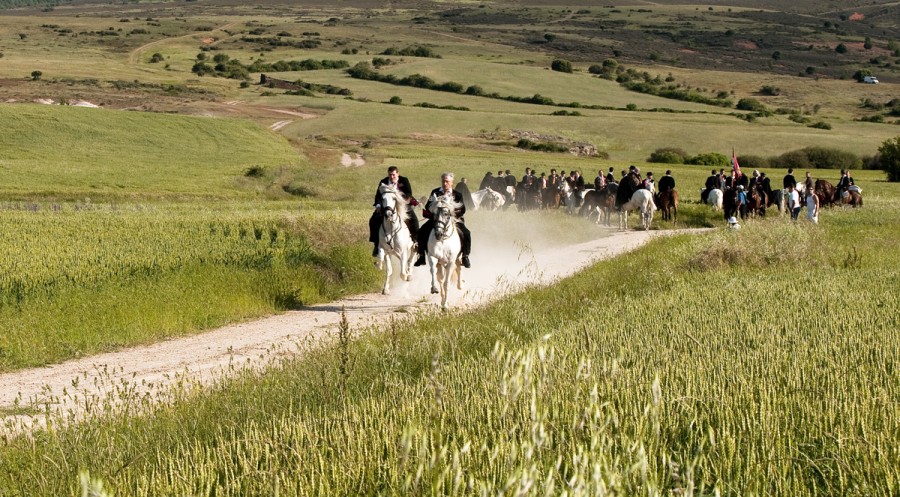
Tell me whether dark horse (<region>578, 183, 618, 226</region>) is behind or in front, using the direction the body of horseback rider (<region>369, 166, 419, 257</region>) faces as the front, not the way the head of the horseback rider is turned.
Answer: behind

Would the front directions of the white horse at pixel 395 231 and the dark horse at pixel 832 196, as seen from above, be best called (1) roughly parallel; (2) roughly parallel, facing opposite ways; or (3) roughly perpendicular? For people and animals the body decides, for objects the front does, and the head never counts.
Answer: roughly perpendicular

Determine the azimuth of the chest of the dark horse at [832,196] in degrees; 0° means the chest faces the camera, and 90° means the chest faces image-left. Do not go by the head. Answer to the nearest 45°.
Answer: approximately 90°

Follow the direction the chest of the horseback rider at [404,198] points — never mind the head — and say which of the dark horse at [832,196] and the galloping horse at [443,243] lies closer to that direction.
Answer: the galloping horse

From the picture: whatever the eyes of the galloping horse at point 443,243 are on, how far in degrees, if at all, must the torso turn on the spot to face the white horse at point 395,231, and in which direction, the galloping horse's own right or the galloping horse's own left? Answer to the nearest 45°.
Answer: approximately 135° to the galloping horse's own right

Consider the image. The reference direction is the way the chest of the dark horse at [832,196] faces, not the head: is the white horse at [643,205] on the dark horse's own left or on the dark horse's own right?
on the dark horse's own left

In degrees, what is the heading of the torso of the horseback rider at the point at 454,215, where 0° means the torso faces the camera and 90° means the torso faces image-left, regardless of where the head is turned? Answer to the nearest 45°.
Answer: approximately 0°

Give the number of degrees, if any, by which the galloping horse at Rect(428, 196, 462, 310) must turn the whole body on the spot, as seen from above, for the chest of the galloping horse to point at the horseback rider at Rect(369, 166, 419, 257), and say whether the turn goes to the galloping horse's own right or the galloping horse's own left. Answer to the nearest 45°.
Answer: approximately 135° to the galloping horse's own right

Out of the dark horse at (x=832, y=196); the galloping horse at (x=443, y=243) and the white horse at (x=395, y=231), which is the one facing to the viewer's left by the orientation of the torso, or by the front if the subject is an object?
the dark horse

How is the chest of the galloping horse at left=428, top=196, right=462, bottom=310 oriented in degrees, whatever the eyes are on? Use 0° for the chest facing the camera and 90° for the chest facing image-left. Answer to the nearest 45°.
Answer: approximately 0°

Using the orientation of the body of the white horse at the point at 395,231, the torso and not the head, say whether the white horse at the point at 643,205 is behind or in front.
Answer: behind
